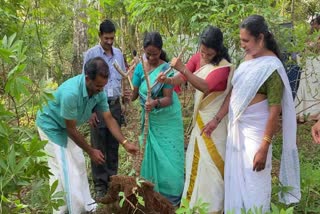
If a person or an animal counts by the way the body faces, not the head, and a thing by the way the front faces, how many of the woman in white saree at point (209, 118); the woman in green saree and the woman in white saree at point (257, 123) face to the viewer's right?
0

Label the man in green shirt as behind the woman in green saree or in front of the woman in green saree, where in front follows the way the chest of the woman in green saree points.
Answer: in front

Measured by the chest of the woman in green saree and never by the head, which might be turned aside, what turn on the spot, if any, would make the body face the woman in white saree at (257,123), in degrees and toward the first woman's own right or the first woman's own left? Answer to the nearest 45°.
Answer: approximately 90° to the first woman's own left

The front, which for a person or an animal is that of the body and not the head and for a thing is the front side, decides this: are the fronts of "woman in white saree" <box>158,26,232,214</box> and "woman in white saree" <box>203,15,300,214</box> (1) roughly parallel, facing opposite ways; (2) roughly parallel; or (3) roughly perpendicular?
roughly parallel

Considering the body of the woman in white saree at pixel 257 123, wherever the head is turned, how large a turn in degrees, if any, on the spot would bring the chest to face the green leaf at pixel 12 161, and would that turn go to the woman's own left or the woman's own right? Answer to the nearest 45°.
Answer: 0° — they already face it

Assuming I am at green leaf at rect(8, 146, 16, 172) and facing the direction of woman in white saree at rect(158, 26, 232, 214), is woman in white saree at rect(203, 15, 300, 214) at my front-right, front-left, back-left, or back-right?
front-right

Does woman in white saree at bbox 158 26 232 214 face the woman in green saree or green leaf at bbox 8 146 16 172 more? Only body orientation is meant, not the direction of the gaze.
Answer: the green leaf

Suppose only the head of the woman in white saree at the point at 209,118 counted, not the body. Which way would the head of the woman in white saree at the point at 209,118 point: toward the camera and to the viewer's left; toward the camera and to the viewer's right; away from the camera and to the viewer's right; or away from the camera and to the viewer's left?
toward the camera and to the viewer's left

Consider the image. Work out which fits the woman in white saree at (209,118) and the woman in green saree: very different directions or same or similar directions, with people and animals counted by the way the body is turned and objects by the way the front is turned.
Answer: same or similar directions

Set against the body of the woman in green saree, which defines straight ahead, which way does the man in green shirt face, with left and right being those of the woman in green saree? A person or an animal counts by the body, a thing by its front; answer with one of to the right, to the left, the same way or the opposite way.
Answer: to the left

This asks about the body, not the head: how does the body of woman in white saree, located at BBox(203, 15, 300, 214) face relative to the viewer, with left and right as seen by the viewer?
facing the viewer and to the left of the viewer

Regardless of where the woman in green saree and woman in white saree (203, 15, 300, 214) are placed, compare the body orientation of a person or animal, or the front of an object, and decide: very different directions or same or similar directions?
same or similar directions

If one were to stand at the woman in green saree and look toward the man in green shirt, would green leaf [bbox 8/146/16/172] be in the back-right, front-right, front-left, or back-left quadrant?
front-left

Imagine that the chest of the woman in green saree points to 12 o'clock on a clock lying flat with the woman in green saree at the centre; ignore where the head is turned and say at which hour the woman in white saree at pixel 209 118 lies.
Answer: The woman in white saree is roughly at 9 o'clock from the woman in green saree.

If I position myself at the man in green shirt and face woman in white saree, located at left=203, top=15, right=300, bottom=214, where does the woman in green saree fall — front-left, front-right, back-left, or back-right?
front-left

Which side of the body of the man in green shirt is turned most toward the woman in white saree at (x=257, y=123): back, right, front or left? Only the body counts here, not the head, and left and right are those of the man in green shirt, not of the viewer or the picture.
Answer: front

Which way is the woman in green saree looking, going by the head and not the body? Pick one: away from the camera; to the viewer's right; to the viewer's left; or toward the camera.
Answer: toward the camera
